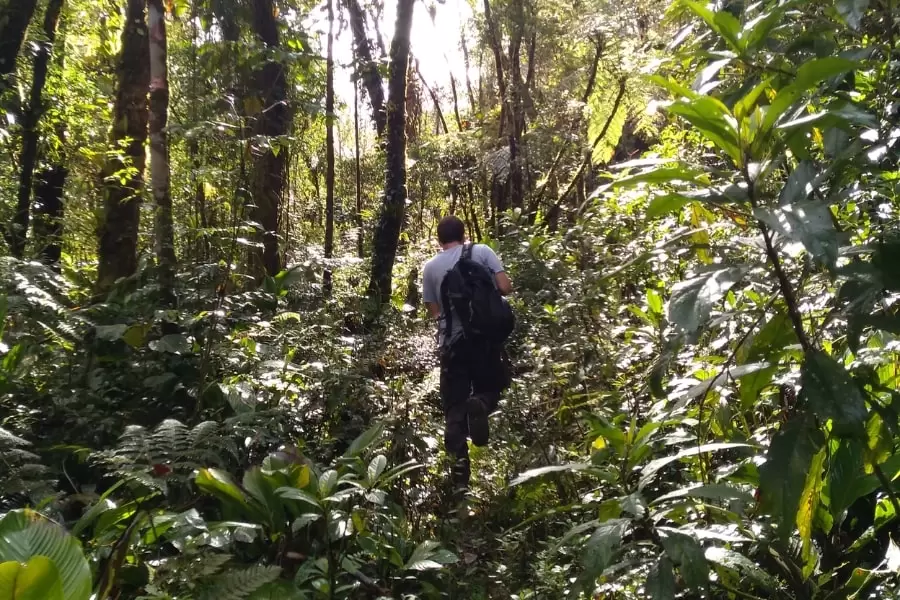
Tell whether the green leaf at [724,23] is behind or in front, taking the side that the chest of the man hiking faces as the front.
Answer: behind

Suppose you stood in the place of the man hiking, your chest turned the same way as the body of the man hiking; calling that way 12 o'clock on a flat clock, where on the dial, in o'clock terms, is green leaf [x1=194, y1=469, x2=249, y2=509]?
The green leaf is roughly at 7 o'clock from the man hiking.

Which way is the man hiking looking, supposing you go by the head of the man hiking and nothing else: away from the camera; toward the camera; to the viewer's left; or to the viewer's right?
away from the camera

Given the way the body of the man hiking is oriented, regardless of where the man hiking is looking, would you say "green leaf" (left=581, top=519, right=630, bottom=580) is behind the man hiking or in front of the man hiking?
behind

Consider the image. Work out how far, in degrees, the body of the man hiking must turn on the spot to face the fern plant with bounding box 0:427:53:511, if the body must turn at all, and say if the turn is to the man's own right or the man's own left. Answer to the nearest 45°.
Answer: approximately 135° to the man's own left

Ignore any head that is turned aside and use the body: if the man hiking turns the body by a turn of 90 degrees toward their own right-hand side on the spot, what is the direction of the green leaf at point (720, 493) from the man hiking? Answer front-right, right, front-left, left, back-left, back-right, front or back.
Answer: right

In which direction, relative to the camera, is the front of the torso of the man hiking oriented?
away from the camera

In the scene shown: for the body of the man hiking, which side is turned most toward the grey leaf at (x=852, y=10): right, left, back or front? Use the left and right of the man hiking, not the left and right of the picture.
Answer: back
